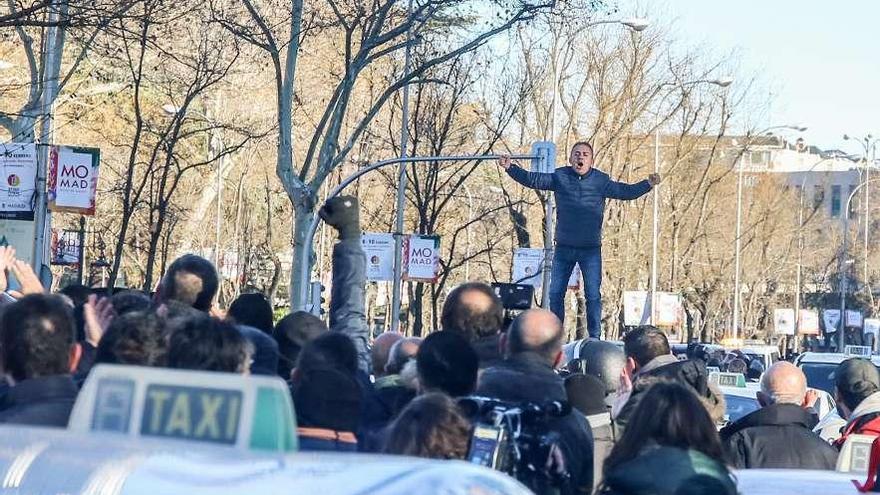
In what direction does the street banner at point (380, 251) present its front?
toward the camera

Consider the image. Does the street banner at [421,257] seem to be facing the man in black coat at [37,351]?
yes

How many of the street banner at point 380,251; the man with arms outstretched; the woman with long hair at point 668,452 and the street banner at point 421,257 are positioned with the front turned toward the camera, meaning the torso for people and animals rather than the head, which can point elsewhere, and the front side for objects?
3

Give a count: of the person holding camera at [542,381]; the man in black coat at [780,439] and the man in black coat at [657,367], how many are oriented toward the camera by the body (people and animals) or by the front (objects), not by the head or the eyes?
0

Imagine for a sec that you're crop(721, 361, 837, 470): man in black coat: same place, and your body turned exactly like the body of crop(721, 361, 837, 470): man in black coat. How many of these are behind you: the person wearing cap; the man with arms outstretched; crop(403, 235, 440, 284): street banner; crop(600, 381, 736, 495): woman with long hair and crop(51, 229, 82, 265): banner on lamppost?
1

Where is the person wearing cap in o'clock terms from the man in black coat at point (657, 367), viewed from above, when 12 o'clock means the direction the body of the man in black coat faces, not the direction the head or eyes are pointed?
The person wearing cap is roughly at 3 o'clock from the man in black coat.

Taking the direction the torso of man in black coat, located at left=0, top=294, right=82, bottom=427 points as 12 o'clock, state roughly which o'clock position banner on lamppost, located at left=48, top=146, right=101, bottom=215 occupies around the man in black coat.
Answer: The banner on lamppost is roughly at 12 o'clock from the man in black coat.

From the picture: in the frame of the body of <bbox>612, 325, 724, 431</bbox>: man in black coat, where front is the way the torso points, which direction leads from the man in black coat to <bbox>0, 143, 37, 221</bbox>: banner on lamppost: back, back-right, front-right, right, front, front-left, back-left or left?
front

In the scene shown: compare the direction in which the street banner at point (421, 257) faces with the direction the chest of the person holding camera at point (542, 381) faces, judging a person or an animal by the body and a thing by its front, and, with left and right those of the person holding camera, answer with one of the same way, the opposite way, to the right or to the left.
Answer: the opposite way

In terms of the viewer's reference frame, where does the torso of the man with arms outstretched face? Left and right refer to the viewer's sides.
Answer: facing the viewer

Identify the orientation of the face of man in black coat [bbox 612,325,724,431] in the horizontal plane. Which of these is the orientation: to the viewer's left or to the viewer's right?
to the viewer's left

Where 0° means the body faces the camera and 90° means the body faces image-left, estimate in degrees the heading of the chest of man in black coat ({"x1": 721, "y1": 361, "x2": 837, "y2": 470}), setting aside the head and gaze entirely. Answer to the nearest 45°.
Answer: approximately 180°

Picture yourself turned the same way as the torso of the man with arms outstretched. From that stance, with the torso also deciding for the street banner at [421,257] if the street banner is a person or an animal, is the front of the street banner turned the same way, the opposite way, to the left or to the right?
the same way

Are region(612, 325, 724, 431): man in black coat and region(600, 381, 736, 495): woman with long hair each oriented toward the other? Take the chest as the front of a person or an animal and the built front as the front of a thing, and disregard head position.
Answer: no

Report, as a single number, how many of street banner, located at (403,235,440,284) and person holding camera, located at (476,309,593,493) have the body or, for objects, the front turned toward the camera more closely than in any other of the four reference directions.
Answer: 1

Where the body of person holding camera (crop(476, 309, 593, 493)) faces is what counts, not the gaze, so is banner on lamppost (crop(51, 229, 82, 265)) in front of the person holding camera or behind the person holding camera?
in front

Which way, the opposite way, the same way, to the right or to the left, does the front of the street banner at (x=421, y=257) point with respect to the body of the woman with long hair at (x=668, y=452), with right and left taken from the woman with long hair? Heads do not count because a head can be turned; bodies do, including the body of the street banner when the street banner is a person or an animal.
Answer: the opposite way
